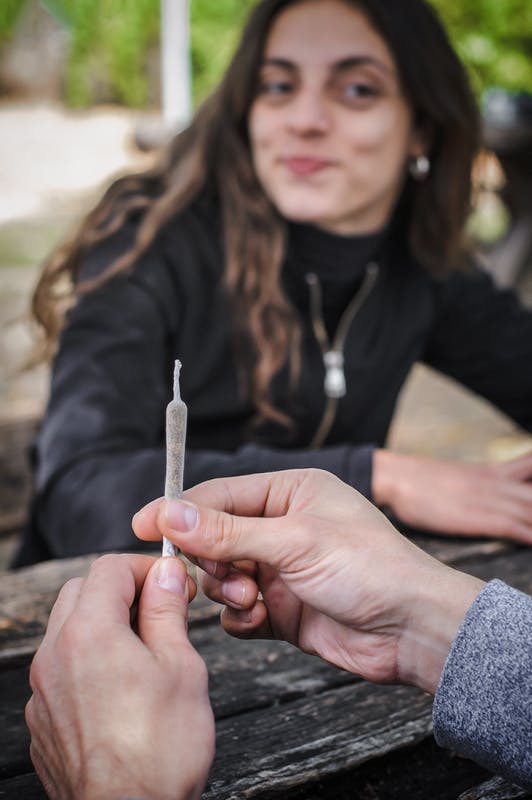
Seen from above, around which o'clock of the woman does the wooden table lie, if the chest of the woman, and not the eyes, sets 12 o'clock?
The wooden table is roughly at 12 o'clock from the woman.

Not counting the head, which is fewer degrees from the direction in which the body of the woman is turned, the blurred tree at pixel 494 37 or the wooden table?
the wooden table

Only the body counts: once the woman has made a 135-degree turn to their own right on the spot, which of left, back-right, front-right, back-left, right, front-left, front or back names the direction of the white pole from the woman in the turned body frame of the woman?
front-right

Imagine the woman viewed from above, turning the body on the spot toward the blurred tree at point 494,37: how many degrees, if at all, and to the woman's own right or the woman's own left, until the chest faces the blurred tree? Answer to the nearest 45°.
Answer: approximately 180°

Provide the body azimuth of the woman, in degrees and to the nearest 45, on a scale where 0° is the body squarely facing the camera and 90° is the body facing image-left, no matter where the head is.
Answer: approximately 0°
